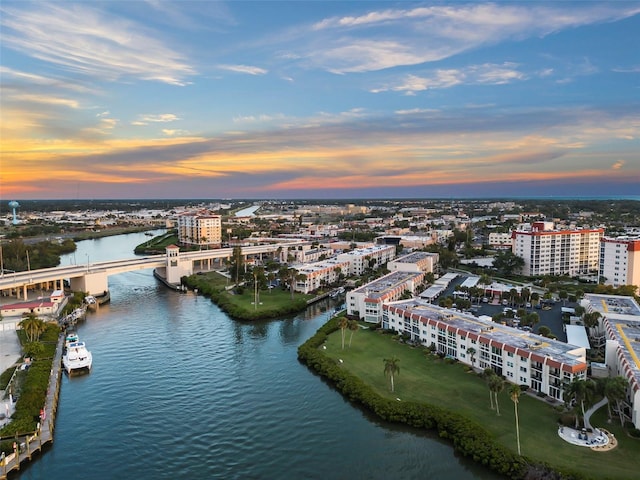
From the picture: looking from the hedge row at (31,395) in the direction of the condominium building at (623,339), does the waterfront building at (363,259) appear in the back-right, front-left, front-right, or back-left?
front-left

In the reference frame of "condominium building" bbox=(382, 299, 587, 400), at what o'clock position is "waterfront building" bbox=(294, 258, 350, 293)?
The waterfront building is roughly at 3 o'clock from the condominium building.

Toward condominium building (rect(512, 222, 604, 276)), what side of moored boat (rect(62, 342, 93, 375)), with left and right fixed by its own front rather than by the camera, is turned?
right

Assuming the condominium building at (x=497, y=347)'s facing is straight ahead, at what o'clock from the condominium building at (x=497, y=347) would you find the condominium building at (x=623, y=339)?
the condominium building at (x=623, y=339) is roughly at 7 o'clock from the condominium building at (x=497, y=347).

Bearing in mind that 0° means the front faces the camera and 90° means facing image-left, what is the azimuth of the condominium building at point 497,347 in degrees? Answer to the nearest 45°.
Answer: approximately 45°

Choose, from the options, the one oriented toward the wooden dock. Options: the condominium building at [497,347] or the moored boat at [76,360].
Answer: the condominium building

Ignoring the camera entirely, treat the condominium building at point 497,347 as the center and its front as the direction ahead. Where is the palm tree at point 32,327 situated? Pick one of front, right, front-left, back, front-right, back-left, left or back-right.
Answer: front-right

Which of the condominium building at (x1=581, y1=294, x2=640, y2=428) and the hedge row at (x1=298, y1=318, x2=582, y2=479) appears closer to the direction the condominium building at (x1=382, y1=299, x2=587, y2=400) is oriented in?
the hedge row

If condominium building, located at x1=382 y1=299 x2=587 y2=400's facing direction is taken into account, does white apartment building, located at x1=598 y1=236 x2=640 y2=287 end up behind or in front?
behind

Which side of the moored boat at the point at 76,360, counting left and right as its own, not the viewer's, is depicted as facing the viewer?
back

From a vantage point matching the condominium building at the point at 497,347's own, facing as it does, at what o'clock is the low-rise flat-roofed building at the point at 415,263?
The low-rise flat-roofed building is roughly at 4 o'clock from the condominium building.

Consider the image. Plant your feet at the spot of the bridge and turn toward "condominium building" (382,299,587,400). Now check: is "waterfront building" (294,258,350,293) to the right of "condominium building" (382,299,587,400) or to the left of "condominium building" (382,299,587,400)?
left

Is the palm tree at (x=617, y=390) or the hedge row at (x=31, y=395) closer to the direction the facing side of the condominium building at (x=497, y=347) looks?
the hedge row
